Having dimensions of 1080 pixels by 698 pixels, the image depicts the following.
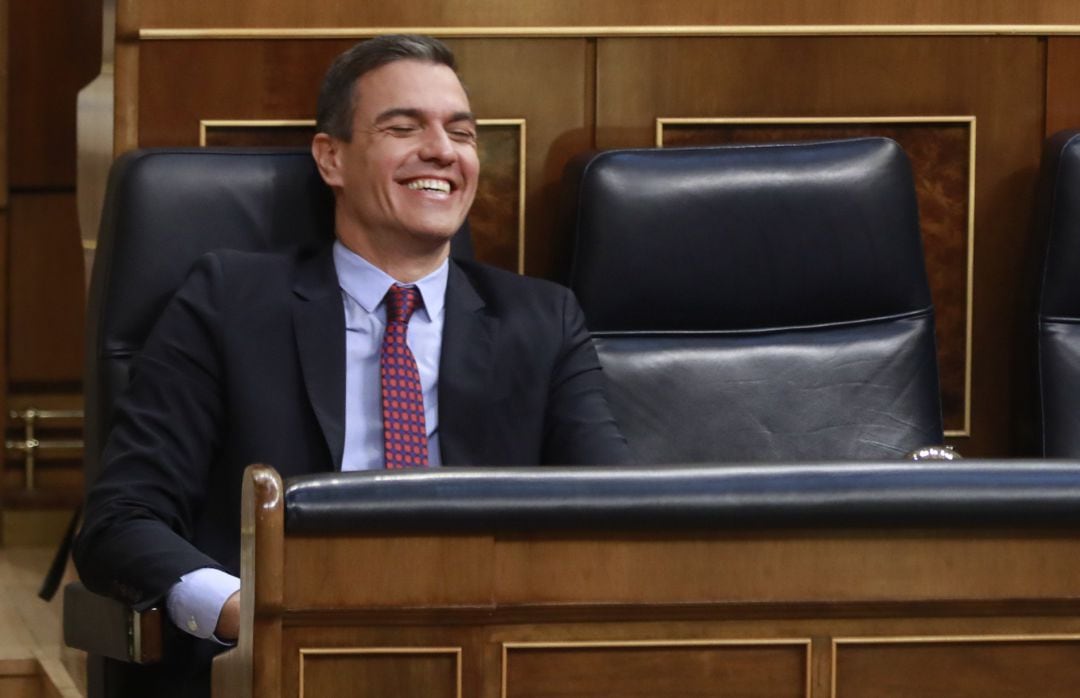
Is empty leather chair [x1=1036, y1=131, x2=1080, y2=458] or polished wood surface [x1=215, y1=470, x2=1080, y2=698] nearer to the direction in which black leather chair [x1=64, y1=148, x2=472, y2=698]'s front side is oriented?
the polished wood surface

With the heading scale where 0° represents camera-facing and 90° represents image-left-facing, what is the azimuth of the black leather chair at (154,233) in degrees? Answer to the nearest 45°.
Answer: approximately 0°

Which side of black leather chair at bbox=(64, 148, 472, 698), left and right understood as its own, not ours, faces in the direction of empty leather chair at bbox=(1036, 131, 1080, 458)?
left

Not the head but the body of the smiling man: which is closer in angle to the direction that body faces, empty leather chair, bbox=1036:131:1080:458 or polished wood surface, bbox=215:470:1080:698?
the polished wood surface

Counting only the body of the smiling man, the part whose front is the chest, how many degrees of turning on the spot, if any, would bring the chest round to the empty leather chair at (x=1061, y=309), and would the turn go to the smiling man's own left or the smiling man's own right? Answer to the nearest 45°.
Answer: approximately 90° to the smiling man's own left
